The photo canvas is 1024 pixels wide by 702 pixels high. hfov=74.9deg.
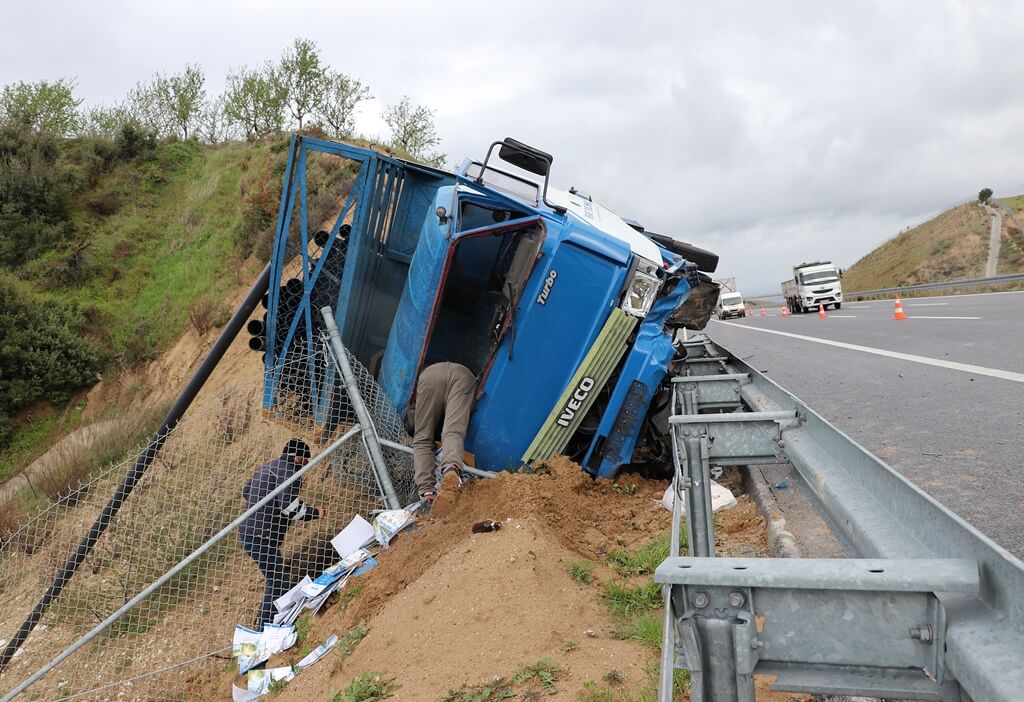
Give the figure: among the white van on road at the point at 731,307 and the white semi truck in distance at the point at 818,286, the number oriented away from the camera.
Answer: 0

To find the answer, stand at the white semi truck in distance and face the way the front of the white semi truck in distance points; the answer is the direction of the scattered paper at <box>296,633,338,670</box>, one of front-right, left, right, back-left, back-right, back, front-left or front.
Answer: front-right

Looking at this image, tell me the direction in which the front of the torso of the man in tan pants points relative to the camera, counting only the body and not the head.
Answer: away from the camera

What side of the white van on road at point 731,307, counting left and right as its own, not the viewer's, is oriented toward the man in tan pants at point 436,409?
front

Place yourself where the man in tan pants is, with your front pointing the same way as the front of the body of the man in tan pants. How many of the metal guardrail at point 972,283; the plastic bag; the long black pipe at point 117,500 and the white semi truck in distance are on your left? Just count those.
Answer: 1

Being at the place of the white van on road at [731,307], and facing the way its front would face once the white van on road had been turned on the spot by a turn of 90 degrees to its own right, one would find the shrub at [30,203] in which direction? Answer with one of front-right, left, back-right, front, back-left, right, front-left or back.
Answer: front-left

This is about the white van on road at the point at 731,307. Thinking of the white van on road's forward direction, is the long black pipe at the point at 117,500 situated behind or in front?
in front

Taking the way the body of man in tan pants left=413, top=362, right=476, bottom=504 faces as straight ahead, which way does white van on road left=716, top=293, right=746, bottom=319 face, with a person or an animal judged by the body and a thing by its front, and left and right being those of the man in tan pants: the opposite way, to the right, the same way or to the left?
the opposite way

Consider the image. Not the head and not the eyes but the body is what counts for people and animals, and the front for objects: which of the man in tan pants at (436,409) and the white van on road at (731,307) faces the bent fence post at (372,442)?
the white van on road

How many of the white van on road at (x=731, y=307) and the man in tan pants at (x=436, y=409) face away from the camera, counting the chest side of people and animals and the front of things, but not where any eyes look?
1

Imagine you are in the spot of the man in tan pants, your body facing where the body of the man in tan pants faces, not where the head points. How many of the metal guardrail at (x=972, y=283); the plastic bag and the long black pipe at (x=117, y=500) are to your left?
1

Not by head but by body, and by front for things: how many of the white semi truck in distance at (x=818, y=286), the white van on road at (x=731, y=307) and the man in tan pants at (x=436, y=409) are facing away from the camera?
1

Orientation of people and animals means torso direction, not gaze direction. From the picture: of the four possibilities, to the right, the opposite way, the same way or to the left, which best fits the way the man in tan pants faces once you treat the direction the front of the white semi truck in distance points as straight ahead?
the opposite way
